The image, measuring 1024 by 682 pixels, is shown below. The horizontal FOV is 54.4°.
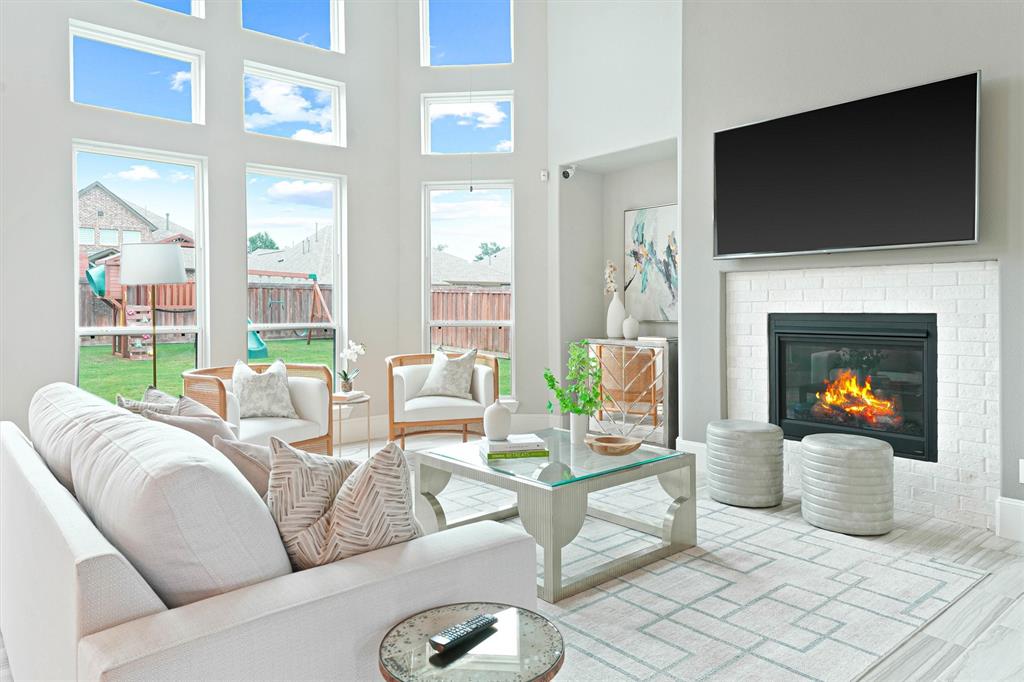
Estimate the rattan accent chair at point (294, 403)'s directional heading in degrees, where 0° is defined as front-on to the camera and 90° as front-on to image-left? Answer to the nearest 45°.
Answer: approximately 315°

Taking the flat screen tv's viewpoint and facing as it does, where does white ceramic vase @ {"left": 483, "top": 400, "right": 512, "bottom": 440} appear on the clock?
The white ceramic vase is roughly at 12 o'clock from the flat screen tv.

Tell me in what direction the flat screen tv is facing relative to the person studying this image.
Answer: facing the viewer and to the left of the viewer

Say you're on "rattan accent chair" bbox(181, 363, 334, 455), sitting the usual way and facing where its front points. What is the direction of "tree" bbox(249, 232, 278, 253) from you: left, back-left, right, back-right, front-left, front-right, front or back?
back-left

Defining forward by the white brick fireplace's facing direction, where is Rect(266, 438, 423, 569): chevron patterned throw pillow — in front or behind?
in front

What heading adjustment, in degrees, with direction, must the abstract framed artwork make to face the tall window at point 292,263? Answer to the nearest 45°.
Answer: approximately 45° to its right

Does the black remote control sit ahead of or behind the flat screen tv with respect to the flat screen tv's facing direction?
ahead

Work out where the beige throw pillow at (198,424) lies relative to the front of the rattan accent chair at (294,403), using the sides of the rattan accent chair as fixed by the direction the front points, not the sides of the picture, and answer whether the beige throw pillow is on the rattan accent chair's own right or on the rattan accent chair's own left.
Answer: on the rattan accent chair's own right
